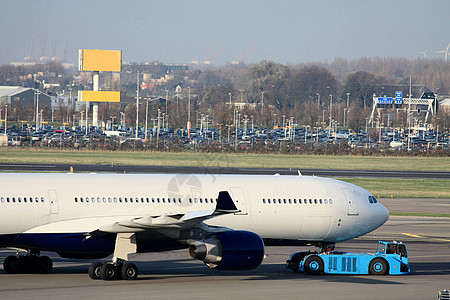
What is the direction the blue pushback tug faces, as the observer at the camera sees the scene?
facing to the right of the viewer

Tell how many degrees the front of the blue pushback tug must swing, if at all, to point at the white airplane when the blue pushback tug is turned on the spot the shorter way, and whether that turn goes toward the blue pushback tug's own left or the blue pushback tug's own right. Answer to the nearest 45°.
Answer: approximately 135° to the blue pushback tug's own right
